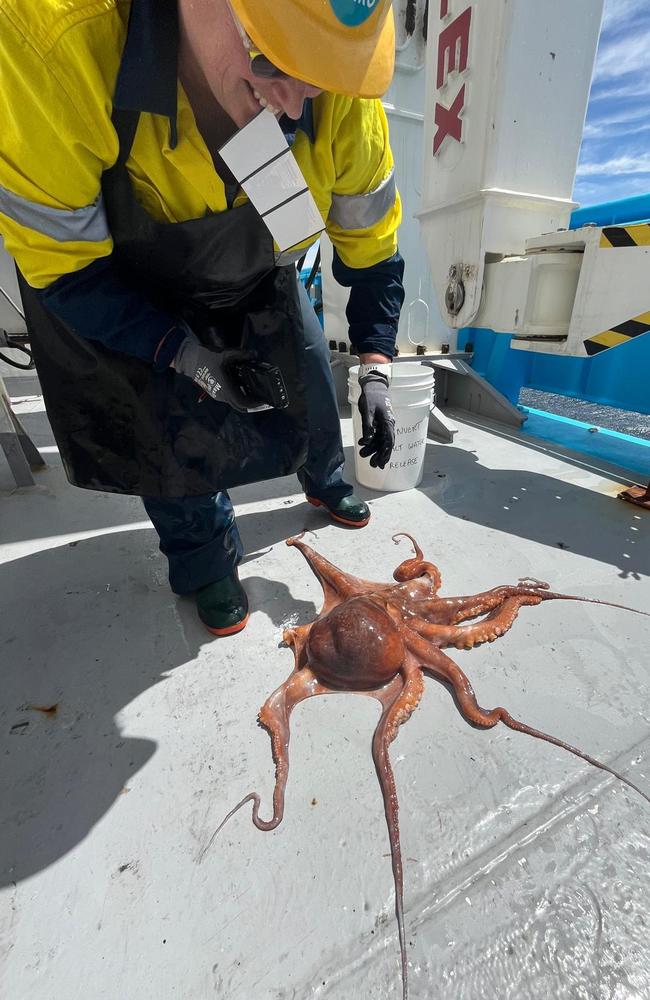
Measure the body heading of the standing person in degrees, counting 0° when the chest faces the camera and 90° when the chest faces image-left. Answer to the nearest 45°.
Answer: approximately 315°

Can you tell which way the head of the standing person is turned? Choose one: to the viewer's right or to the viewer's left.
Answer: to the viewer's right
